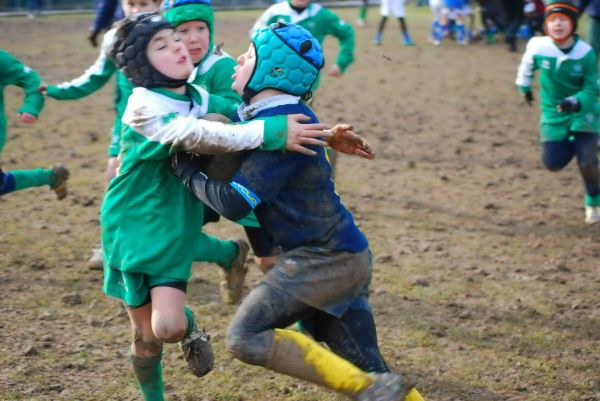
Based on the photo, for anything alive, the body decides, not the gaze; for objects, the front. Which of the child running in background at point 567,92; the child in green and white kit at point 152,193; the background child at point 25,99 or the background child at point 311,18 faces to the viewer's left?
the background child at point 25,99

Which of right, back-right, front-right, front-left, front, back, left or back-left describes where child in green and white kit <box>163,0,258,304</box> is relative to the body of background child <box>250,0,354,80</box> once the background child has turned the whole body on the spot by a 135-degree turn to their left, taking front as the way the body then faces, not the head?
back-right

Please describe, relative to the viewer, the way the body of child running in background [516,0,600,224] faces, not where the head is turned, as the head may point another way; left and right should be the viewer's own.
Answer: facing the viewer

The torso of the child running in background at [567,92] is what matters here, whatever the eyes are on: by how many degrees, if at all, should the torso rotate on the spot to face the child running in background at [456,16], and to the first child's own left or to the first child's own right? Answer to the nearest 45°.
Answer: approximately 180°

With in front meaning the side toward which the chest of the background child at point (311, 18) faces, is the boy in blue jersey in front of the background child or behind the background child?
in front

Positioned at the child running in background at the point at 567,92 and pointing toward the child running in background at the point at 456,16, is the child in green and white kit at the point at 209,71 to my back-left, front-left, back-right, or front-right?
back-left

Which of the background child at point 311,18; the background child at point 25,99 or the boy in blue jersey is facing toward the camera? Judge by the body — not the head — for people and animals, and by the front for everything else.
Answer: the background child at point 311,18

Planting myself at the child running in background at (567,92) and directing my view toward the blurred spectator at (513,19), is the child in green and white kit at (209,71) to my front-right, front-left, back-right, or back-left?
back-left

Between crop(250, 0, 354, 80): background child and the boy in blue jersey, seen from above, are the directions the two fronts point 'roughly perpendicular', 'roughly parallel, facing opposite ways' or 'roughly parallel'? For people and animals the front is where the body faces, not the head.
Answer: roughly perpendicular

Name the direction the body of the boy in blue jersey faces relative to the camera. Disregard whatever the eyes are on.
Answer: to the viewer's left

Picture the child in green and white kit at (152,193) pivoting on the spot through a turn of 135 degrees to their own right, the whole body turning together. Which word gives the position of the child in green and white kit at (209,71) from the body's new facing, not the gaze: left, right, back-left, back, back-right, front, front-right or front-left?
right

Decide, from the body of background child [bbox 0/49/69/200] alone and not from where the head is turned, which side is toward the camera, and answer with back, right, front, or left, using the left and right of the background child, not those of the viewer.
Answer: left
